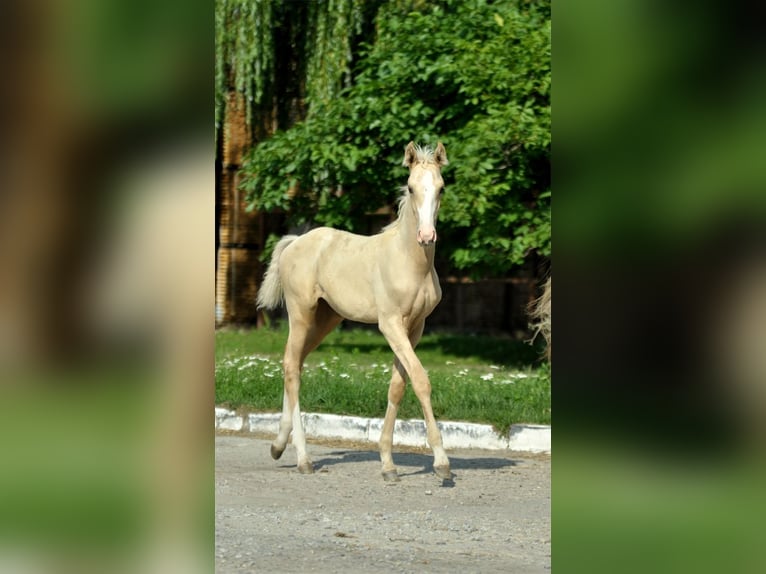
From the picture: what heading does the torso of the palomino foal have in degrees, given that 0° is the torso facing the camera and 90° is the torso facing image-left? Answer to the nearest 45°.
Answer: approximately 315°
